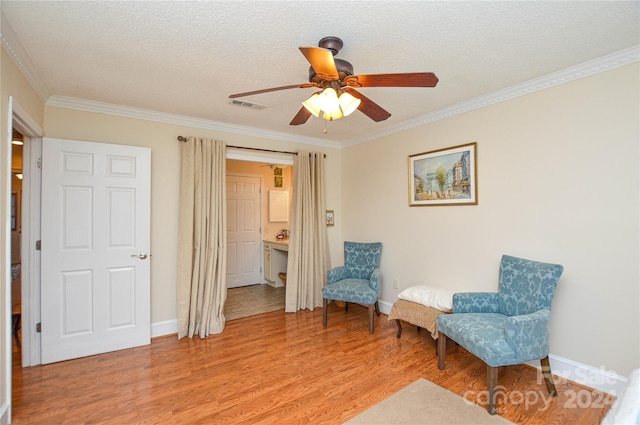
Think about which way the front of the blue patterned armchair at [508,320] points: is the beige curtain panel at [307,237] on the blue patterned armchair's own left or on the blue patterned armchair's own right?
on the blue patterned armchair's own right

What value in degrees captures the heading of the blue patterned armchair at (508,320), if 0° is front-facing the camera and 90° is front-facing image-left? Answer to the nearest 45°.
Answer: approximately 45°

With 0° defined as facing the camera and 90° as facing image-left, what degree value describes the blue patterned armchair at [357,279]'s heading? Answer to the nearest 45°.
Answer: approximately 45°

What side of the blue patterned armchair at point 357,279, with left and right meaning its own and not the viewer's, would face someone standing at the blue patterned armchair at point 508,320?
left
